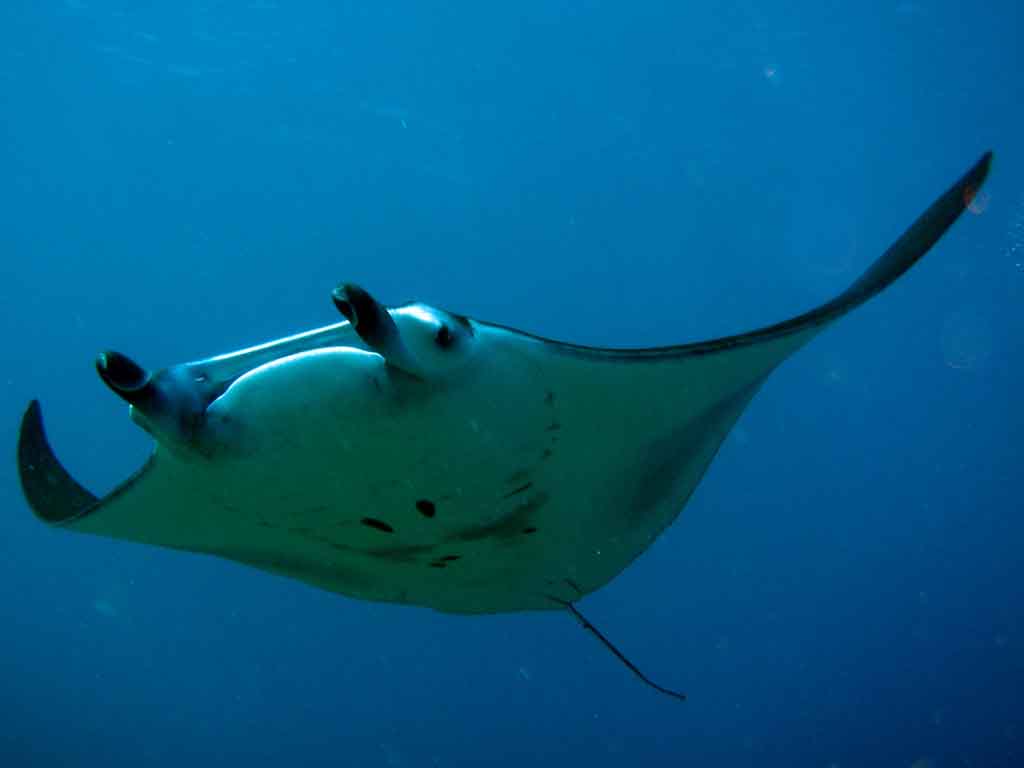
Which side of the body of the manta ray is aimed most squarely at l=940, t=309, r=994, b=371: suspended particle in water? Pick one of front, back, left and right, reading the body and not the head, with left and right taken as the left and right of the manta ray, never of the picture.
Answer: back

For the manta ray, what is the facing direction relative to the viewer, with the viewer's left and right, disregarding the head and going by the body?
facing the viewer and to the left of the viewer
